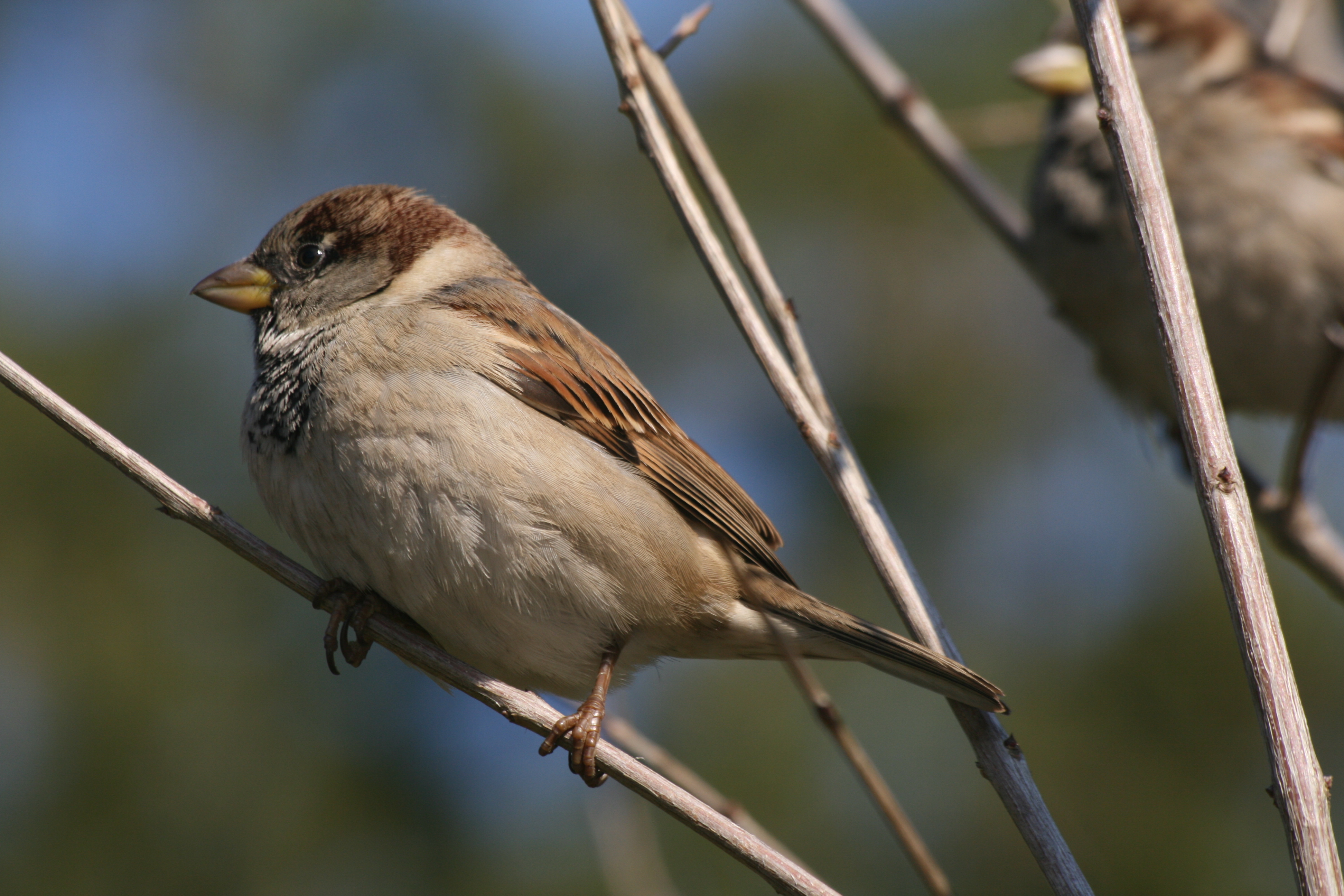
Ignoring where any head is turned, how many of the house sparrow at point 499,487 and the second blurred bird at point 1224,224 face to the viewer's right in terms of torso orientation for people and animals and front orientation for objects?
0

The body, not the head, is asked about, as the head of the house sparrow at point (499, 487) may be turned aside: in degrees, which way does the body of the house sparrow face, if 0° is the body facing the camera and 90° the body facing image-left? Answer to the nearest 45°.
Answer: approximately 90°

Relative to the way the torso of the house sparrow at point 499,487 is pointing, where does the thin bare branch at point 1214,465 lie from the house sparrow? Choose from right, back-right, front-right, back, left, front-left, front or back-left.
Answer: back-left

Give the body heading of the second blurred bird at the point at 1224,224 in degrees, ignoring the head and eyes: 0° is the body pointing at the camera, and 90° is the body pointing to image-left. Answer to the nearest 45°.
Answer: approximately 45°

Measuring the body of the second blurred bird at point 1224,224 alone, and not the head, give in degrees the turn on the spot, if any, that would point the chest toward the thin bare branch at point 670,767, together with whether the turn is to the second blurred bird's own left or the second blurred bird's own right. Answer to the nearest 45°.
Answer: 0° — it already faces it

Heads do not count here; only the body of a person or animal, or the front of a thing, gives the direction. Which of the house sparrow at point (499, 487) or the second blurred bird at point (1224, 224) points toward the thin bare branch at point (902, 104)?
the second blurred bird

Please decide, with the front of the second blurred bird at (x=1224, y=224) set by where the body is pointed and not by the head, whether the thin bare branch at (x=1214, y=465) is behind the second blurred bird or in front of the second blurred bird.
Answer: in front

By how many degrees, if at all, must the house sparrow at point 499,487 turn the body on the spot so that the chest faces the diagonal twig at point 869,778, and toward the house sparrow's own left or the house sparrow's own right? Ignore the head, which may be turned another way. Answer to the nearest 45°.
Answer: approximately 135° to the house sparrow's own left
